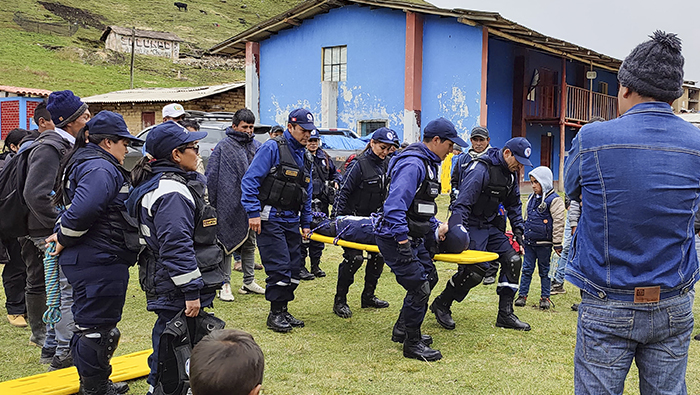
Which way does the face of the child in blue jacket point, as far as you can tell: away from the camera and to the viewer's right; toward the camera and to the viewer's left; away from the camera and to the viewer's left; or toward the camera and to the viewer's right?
toward the camera and to the viewer's left

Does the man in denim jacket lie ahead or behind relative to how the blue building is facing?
ahead

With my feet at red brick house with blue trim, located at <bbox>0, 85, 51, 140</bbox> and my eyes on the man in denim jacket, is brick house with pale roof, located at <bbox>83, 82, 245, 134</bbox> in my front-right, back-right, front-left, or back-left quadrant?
front-left

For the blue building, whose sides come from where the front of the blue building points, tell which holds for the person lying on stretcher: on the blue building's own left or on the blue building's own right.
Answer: on the blue building's own right

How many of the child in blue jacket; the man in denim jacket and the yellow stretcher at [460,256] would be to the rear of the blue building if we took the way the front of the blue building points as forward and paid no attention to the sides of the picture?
0

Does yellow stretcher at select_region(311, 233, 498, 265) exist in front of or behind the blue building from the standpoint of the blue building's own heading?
in front

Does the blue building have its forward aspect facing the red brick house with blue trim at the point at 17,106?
no

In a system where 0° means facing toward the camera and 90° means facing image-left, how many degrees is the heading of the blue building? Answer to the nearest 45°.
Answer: approximately 315°

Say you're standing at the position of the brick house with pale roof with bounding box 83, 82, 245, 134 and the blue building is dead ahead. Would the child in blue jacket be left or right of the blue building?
right

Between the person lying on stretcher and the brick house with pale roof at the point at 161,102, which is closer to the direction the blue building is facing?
the person lying on stretcher

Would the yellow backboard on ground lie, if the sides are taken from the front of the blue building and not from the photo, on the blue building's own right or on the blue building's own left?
on the blue building's own right

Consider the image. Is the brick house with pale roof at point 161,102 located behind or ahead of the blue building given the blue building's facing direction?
behind

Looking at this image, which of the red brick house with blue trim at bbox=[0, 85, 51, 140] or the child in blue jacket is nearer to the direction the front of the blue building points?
the child in blue jacket

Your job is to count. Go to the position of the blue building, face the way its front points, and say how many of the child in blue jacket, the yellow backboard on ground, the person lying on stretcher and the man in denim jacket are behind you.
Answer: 0
